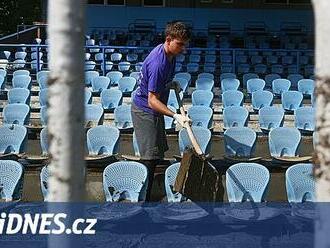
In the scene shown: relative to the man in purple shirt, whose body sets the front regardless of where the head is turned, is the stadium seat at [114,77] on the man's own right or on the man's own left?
on the man's own left

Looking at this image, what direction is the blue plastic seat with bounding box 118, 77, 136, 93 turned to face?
toward the camera

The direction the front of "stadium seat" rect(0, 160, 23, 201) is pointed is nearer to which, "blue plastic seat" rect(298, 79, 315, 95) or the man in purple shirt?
the man in purple shirt

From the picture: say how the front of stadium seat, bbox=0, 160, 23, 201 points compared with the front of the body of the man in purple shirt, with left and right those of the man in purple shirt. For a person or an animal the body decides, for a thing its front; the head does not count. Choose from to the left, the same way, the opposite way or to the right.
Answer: to the right

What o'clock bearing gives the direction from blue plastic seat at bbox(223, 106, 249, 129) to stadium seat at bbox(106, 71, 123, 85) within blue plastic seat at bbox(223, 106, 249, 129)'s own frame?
The stadium seat is roughly at 5 o'clock from the blue plastic seat.

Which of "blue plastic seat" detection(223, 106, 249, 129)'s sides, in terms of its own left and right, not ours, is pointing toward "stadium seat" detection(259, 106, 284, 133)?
left

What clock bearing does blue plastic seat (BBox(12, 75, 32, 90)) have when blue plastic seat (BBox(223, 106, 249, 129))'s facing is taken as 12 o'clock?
blue plastic seat (BBox(12, 75, 32, 90)) is roughly at 4 o'clock from blue plastic seat (BBox(223, 106, 249, 129)).

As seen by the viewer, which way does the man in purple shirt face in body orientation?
to the viewer's right

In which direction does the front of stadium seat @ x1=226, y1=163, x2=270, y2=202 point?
toward the camera

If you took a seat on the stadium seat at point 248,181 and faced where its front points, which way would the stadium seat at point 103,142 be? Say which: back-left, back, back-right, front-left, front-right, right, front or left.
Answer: back-right

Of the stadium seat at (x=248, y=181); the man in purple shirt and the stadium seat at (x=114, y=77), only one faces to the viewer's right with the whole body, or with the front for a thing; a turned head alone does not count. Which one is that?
the man in purple shirt

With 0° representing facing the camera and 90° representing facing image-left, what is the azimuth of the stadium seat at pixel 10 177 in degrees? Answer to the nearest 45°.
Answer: approximately 0°

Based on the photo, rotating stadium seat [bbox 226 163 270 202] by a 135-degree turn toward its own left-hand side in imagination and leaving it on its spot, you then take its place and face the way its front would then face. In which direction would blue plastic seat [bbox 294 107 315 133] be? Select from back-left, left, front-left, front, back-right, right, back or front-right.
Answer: front-left

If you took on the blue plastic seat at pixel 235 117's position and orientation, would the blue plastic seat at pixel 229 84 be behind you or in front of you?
behind
